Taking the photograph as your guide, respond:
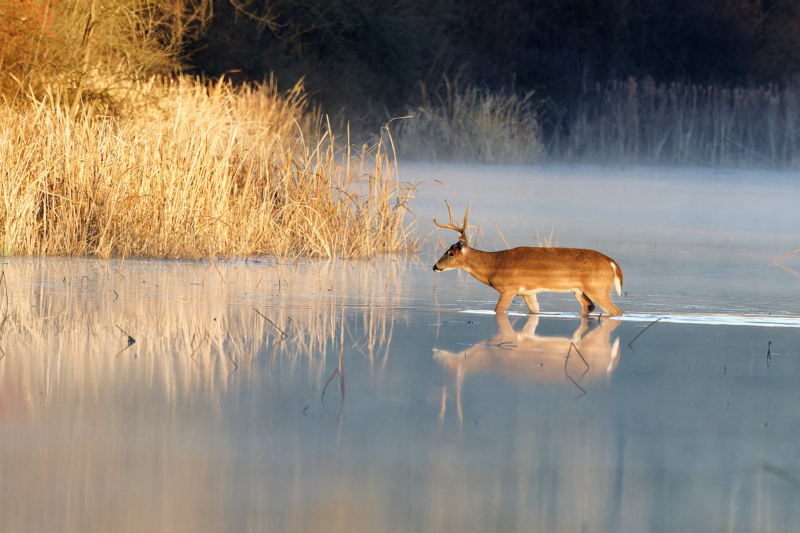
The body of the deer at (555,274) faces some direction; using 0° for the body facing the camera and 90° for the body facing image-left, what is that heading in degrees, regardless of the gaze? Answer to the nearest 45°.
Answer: approximately 90°
